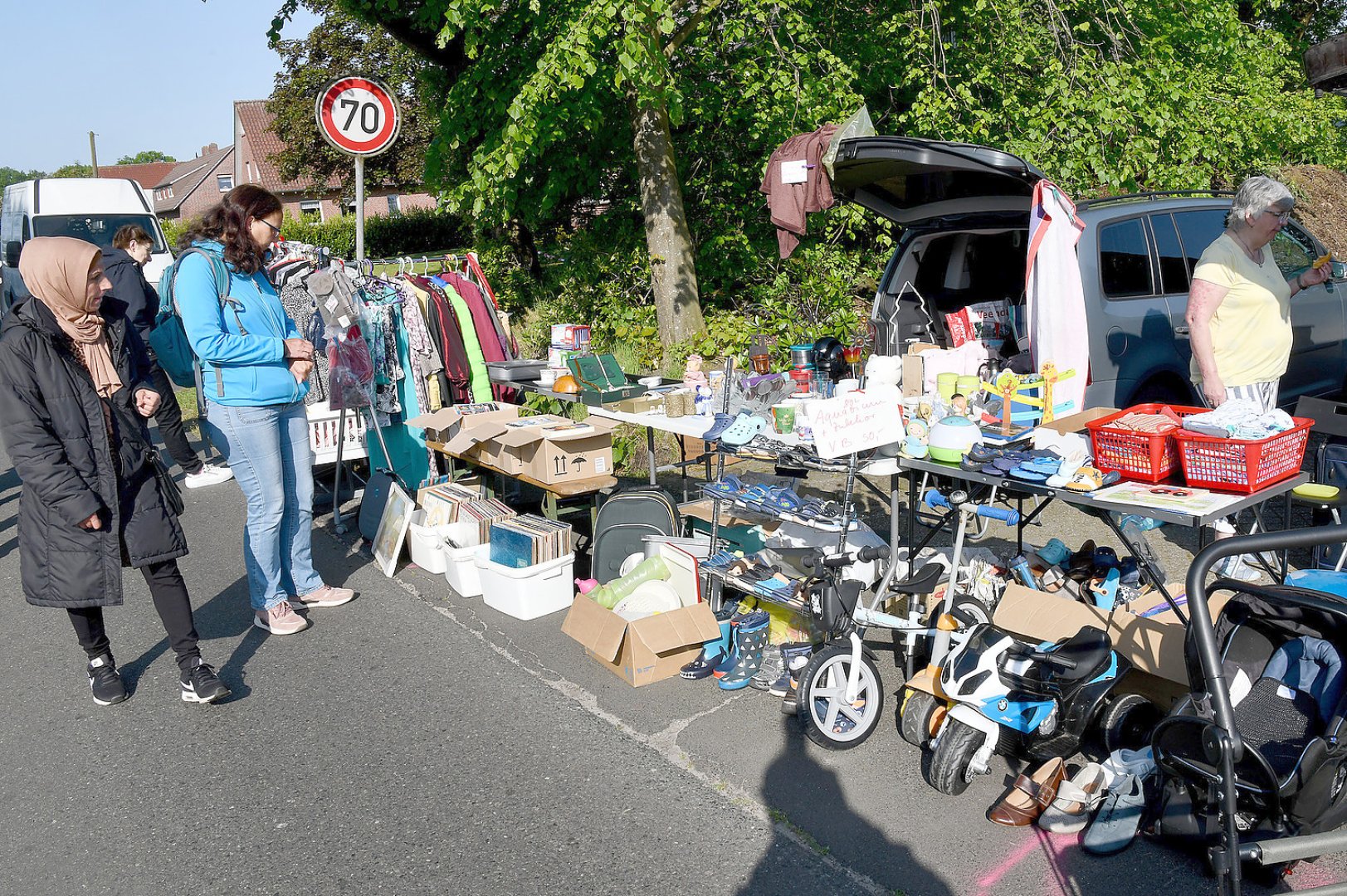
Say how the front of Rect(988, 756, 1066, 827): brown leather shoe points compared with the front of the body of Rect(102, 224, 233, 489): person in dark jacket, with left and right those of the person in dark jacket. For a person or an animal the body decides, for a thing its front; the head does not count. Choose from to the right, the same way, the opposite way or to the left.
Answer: the opposite way

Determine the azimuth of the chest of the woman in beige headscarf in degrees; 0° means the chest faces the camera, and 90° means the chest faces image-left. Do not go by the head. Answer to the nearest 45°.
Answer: approximately 315°

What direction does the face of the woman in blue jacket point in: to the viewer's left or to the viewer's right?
to the viewer's right

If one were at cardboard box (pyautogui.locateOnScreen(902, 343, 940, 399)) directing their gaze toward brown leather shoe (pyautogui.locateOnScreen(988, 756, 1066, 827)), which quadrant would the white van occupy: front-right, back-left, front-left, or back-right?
back-right

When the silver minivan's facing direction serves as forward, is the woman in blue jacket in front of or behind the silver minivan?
behind

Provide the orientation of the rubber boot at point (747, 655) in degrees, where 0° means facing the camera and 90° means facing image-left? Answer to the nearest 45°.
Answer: approximately 45°

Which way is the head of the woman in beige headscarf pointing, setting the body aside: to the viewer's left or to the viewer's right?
to the viewer's right

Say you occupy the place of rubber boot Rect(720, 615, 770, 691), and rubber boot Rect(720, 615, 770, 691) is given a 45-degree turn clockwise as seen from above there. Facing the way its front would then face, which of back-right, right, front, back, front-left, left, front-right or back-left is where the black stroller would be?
back-left

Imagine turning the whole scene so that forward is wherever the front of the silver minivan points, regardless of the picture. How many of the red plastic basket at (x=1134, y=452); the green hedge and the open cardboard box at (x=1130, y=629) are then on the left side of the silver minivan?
1

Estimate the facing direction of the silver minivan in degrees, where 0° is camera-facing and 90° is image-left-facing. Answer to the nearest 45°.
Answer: approximately 225°

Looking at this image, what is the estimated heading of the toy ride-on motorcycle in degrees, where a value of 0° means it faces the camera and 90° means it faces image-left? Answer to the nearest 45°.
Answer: approximately 45°

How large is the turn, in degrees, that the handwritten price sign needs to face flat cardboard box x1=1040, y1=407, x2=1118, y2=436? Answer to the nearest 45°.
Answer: approximately 135° to its left
